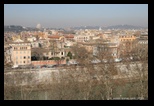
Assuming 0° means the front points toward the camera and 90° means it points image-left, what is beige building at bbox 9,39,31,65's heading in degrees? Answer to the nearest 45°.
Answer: approximately 0°
